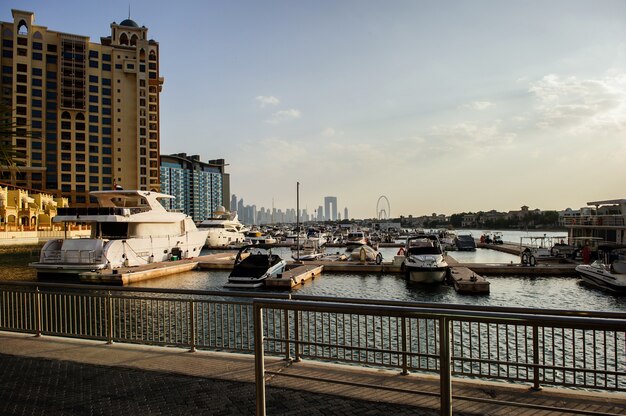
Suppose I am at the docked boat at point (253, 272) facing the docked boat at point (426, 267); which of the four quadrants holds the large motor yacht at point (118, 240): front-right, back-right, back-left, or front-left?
back-left

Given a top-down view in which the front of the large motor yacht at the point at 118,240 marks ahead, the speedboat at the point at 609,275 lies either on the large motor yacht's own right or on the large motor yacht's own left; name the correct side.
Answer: on the large motor yacht's own right
